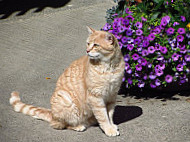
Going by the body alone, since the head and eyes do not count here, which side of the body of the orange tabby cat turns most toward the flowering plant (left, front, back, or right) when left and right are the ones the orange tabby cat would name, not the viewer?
left

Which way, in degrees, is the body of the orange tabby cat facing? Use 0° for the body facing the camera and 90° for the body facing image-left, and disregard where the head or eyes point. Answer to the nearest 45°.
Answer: approximately 315°
